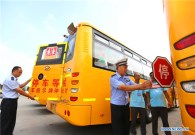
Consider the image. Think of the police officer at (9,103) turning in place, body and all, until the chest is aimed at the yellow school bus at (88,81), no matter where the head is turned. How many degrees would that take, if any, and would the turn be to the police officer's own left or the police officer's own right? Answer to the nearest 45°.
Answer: approximately 45° to the police officer's own left

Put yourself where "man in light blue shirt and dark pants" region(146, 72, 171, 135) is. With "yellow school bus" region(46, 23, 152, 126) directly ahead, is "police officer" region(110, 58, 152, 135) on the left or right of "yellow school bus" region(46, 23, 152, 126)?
left

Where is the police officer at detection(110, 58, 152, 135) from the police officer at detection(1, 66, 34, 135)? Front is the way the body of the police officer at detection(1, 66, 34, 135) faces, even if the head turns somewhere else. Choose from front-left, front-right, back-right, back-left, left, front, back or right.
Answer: front-right

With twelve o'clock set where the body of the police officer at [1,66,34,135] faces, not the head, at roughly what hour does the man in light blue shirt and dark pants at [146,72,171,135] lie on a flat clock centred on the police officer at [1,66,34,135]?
the man in light blue shirt and dark pants at [146,72,171,135] is roughly at 1 o'clock from the police officer at [1,66,34,135].

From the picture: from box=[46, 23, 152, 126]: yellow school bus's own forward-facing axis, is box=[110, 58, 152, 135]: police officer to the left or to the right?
on its right

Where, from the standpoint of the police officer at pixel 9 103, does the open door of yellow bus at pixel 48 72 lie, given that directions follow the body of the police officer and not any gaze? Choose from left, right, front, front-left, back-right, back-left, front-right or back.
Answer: front-left

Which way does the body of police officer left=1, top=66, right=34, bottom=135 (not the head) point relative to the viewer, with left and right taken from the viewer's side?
facing to the right of the viewer

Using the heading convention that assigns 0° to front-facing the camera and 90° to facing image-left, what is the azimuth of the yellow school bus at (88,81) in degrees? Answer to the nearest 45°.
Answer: approximately 225°

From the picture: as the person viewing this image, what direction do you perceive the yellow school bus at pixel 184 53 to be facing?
facing away from the viewer and to the right of the viewer
